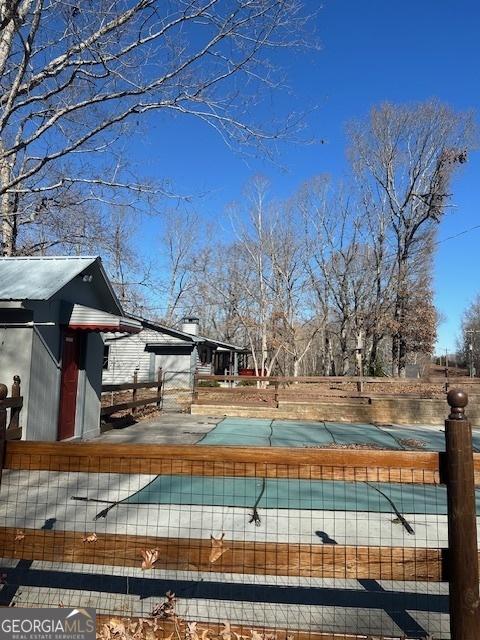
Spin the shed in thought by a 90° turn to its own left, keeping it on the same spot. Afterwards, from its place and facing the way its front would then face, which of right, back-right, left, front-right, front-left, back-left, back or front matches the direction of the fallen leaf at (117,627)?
back-right

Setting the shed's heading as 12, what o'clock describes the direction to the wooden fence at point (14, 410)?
The wooden fence is roughly at 2 o'clock from the shed.

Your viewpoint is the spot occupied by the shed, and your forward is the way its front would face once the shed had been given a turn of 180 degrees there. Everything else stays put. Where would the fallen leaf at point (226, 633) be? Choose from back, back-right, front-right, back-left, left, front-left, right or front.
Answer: back-left

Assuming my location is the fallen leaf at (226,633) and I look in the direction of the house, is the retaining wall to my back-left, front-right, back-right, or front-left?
front-right

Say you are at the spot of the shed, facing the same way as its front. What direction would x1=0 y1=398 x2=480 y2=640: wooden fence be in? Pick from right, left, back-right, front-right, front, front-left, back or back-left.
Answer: front-right

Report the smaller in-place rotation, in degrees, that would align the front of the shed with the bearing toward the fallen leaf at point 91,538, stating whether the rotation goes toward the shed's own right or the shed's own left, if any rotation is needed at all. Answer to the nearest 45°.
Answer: approximately 45° to the shed's own right

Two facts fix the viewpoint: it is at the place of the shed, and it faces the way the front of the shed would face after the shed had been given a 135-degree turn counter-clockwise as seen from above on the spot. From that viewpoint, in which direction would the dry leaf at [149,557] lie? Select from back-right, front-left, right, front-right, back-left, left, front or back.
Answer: back

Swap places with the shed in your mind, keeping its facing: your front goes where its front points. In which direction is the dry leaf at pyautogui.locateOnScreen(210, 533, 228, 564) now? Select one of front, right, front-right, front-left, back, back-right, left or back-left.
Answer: front-right

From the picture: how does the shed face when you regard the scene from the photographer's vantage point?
facing the viewer and to the right of the viewer
